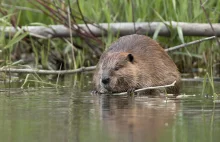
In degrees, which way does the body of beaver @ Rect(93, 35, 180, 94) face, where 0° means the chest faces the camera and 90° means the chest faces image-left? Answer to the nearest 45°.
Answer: approximately 45°

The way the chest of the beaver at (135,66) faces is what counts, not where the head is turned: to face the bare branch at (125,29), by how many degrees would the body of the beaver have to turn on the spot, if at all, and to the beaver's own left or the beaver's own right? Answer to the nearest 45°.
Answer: approximately 135° to the beaver's own right
